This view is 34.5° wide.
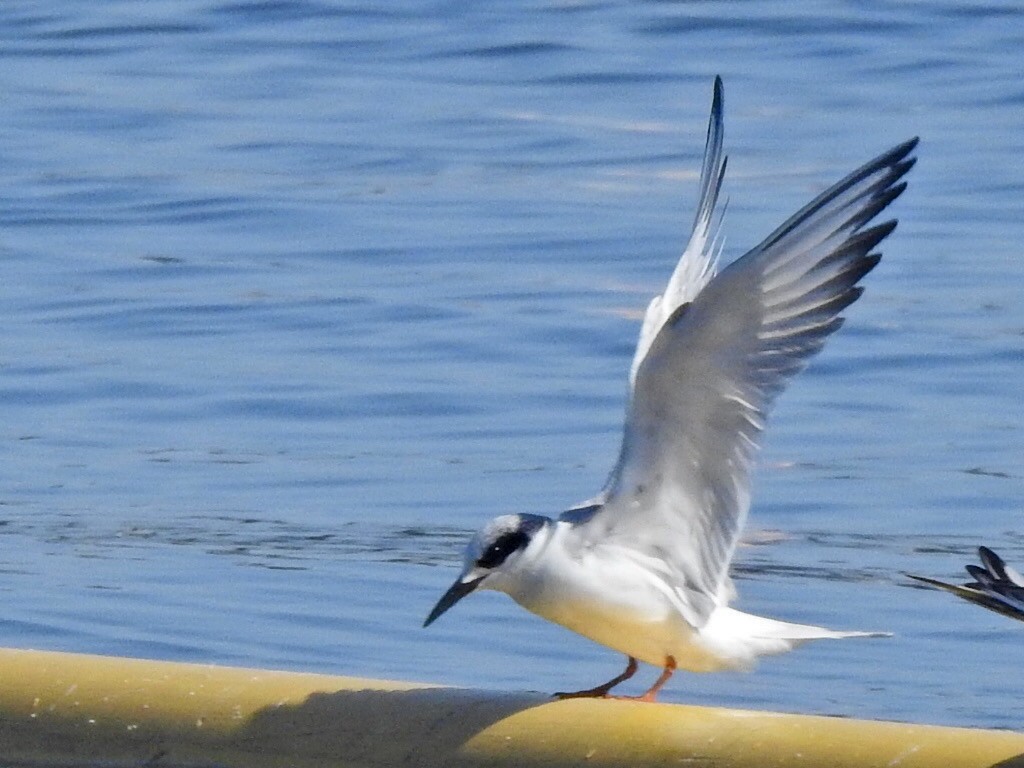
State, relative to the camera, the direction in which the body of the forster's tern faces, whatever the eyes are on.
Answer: to the viewer's left
